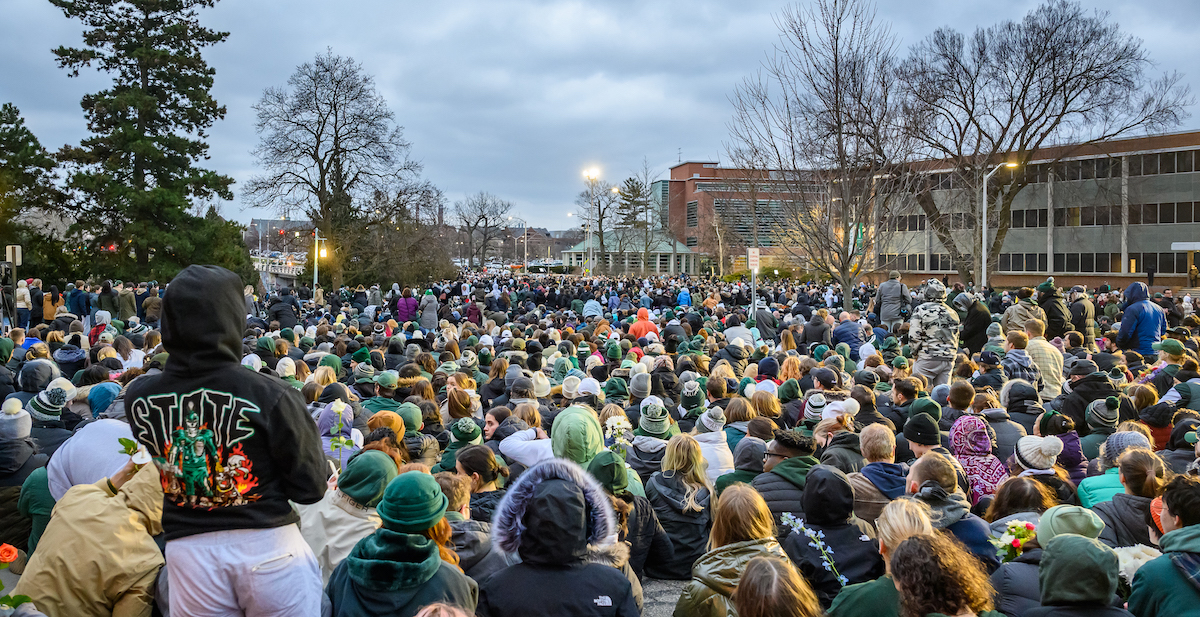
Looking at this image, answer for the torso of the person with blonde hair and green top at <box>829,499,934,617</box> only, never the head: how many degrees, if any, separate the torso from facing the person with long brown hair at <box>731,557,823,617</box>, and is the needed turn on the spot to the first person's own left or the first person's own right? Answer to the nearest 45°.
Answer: approximately 90° to the first person's own left

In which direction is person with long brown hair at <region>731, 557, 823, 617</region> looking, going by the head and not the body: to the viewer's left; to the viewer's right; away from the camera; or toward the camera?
away from the camera

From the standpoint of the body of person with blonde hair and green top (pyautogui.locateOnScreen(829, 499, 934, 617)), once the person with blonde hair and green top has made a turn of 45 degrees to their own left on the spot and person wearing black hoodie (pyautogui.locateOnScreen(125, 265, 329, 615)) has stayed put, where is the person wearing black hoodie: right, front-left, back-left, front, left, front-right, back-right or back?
front-left

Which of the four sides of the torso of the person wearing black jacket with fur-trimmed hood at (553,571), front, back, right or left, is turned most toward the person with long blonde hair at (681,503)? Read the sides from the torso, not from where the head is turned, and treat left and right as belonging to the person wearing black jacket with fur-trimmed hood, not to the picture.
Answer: front

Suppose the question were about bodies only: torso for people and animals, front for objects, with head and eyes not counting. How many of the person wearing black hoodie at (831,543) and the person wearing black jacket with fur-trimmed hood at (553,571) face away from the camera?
2

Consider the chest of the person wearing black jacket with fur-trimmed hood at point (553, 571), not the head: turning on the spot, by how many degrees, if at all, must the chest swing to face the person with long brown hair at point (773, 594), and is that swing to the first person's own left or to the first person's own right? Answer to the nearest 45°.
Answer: approximately 90° to the first person's own right

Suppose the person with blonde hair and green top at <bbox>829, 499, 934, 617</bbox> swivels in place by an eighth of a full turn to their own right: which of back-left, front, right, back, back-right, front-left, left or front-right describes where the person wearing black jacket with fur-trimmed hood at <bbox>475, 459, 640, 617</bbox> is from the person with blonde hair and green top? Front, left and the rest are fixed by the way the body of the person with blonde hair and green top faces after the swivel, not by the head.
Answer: back-left

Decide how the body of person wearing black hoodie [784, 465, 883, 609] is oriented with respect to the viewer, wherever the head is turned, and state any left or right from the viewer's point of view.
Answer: facing away from the viewer

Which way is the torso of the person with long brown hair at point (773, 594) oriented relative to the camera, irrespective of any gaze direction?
away from the camera

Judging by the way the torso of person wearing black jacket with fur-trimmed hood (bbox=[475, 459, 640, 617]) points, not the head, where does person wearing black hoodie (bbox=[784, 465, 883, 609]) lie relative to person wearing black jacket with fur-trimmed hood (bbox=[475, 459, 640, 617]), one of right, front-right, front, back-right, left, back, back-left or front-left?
front-right

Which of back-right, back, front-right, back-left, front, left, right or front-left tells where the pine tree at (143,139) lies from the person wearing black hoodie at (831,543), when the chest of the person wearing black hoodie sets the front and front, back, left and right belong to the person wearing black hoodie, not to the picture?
front-left

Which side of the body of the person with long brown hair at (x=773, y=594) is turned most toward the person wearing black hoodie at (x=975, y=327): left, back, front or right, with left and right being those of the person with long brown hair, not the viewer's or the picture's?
front

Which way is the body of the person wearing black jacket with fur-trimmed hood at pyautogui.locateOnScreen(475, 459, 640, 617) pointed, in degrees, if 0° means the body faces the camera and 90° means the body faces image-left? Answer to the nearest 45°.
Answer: approximately 180°
